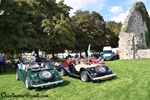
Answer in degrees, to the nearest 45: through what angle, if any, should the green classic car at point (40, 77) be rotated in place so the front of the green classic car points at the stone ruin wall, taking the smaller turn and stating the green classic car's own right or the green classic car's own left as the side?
approximately 90° to the green classic car's own right

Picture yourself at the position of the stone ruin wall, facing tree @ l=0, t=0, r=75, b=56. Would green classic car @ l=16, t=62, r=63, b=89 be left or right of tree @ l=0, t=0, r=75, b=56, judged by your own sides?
left

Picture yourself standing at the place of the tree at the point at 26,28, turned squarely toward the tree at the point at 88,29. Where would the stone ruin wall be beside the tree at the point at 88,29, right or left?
right

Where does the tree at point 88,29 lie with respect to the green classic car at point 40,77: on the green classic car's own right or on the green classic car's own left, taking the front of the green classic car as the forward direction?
on the green classic car's own right
